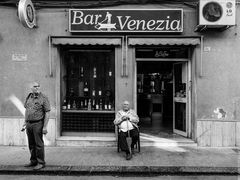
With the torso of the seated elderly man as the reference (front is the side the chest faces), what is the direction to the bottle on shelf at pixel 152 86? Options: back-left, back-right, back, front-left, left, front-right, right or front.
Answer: back

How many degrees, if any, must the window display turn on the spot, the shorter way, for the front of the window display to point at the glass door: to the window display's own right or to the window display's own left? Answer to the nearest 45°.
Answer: approximately 90° to the window display's own left

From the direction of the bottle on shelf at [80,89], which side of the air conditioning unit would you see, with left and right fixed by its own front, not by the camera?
right

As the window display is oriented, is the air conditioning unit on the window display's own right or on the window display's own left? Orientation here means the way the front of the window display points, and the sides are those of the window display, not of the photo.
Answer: on the window display's own left

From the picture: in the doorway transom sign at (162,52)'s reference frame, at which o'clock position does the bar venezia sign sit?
The bar venezia sign is roughly at 2 o'clock from the doorway transom sign.

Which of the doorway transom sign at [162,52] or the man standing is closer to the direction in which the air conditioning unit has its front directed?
the man standing
